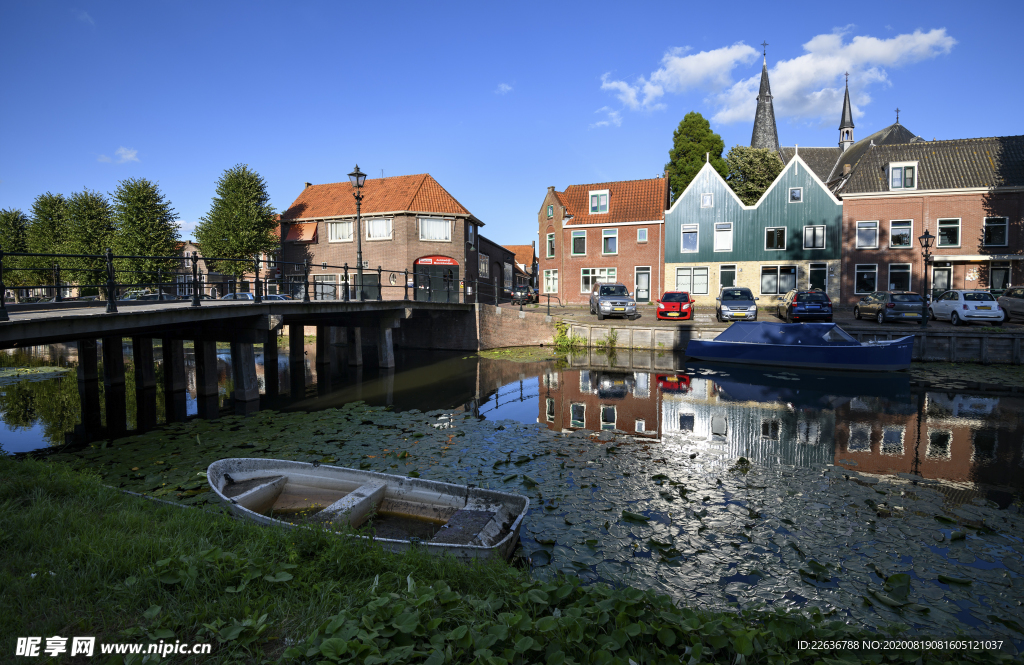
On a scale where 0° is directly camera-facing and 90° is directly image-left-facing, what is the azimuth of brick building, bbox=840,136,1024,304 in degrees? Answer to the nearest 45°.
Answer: approximately 0°

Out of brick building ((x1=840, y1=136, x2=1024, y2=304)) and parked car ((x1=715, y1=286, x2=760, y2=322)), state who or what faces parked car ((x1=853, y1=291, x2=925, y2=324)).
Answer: the brick building

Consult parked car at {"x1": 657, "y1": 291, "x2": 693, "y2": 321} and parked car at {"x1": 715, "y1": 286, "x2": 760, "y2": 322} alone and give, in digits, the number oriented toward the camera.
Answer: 2

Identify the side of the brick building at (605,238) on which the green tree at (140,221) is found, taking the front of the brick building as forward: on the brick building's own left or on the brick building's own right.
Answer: on the brick building's own right

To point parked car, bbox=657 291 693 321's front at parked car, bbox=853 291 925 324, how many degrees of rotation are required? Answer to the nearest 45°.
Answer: approximately 90° to its left

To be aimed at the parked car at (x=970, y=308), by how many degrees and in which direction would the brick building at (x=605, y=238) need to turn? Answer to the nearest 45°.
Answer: approximately 45° to its left

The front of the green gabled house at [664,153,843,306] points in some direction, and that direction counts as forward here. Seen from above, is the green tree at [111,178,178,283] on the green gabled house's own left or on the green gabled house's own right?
on the green gabled house's own right

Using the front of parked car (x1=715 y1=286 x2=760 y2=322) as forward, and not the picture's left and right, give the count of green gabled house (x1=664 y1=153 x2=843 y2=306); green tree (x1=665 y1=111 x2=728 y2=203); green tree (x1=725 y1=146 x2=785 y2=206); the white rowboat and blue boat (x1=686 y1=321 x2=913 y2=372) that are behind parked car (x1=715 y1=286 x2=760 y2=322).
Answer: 3

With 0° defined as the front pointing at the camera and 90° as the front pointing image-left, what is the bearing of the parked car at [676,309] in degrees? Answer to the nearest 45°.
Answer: approximately 0°
